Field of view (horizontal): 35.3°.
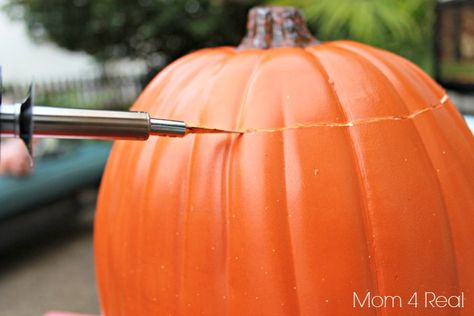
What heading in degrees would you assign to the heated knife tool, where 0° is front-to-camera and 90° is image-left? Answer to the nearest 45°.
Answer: approximately 270°
